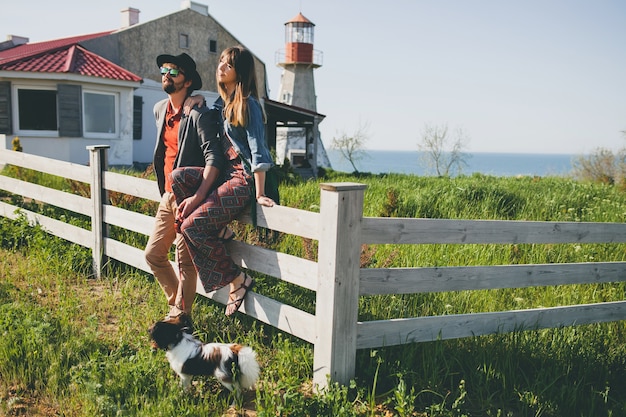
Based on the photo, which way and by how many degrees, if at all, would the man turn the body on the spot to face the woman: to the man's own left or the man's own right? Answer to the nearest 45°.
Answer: approximately 90° to the man's own left

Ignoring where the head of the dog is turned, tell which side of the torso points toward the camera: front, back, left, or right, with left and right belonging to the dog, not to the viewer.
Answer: left

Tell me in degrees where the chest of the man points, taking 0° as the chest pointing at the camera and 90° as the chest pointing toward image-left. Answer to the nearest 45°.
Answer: approximately 45°
